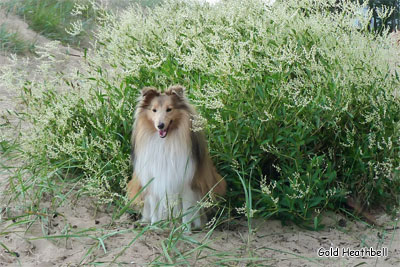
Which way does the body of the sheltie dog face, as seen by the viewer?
toward the camera
